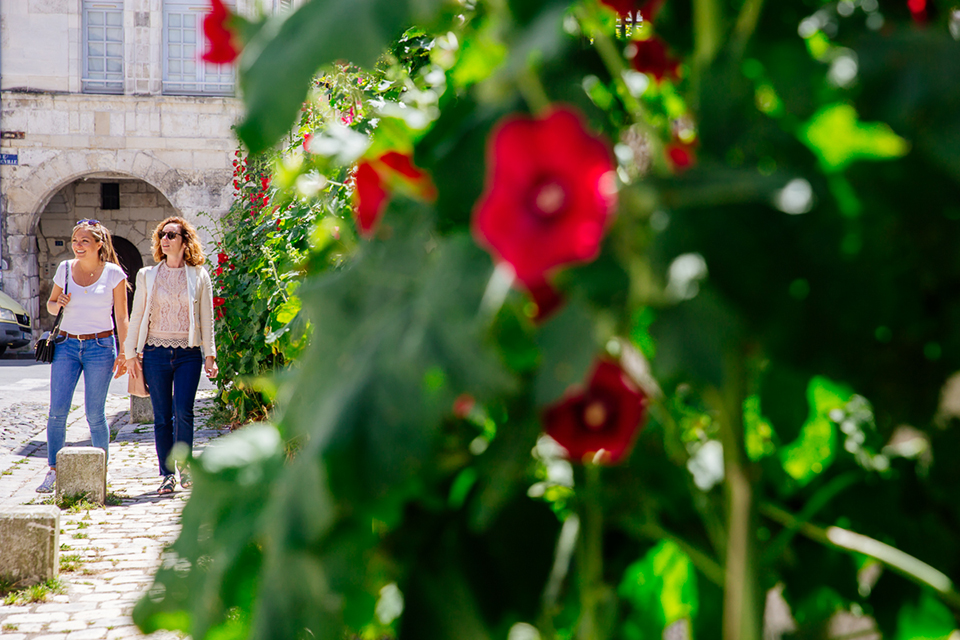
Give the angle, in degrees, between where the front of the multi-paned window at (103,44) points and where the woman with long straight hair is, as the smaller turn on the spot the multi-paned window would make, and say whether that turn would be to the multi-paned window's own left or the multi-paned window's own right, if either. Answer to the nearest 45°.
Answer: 0° — it already faces them

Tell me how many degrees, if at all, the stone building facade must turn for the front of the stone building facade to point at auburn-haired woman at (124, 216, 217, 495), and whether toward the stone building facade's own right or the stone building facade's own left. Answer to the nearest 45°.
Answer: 0° — it already faces them

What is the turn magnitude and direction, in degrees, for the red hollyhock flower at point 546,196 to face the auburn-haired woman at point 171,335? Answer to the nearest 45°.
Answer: approximately 135° to its right

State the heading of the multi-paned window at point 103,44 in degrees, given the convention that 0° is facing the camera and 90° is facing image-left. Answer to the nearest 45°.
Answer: approximately 0°

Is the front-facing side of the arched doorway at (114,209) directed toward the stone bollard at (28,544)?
yes

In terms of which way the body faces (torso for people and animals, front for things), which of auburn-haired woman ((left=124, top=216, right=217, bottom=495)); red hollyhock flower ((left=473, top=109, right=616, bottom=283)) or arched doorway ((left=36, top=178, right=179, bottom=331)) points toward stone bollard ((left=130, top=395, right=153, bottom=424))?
the arched doorway
